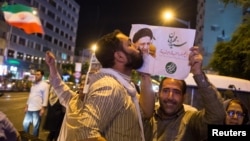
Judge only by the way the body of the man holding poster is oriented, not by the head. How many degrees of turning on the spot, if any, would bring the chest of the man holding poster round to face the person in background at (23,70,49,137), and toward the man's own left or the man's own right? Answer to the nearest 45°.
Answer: approximately 135° to the man's own right

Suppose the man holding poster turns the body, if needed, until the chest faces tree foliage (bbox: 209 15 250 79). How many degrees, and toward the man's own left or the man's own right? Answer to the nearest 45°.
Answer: approximately 180°

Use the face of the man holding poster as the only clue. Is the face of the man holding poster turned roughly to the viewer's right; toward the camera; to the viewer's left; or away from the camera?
toward the camera

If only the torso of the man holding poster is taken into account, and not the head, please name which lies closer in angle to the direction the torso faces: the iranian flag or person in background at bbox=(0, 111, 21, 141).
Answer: the person in background

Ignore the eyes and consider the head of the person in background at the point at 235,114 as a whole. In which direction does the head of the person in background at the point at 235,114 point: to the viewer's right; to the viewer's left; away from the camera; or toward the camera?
toward the camera

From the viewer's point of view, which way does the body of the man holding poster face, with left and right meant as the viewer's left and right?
facing the viewer

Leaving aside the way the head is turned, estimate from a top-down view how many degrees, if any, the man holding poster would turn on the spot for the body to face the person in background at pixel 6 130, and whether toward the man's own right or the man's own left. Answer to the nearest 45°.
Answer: approximately 90° to the man's own right
